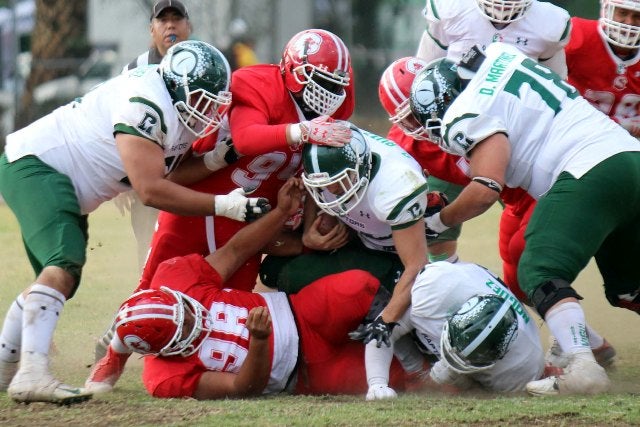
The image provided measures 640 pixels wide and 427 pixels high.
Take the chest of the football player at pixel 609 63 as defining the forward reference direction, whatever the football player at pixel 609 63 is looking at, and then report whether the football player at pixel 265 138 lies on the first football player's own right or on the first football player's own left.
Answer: on the first football player's own right

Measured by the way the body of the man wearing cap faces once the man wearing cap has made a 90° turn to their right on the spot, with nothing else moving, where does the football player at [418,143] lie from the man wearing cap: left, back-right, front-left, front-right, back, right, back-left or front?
back-left

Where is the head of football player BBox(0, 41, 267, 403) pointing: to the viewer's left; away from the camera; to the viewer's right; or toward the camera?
to the viewer's right

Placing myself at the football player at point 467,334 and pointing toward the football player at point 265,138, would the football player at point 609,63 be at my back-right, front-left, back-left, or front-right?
front-right

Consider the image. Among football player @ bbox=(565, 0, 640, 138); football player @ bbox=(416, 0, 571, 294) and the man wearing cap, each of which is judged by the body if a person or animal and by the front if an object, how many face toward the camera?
3

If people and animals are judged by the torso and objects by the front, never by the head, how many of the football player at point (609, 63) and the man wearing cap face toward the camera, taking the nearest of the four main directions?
2

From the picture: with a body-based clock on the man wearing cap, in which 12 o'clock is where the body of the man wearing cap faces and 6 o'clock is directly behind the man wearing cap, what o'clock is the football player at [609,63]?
The football player is roughly at 10 o'clock from the man wearing cap.

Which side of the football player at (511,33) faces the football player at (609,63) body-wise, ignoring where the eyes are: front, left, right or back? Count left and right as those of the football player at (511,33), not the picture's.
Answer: left

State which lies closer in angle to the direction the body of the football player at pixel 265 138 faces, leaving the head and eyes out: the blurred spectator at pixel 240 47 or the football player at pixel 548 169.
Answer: the football player

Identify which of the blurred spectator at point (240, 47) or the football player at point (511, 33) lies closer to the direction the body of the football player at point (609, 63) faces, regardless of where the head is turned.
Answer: the football player

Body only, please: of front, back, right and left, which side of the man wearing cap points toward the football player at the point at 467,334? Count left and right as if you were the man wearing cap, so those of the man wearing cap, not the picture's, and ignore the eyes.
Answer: front

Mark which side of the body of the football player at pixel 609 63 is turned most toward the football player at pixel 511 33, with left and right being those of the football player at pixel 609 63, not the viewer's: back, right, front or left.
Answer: right

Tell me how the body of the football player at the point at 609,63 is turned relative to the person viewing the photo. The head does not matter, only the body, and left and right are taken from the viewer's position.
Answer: facing the viewer
